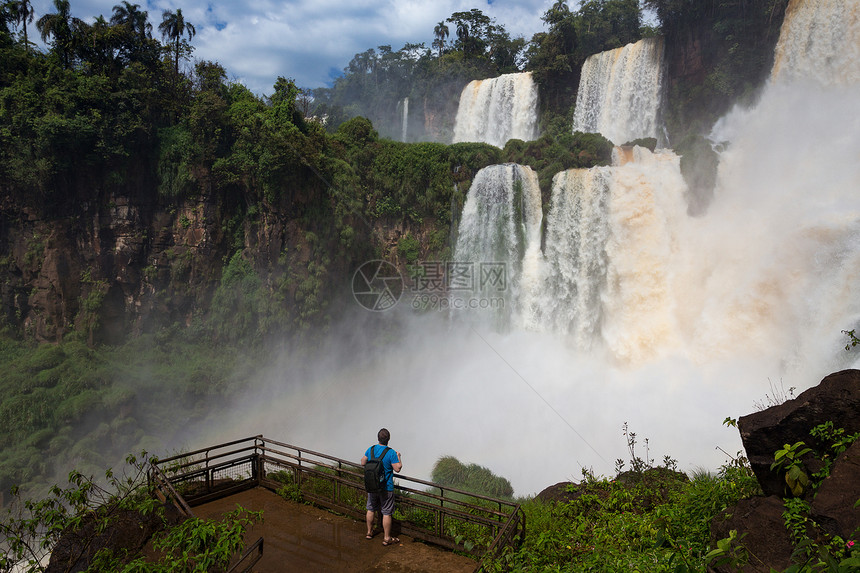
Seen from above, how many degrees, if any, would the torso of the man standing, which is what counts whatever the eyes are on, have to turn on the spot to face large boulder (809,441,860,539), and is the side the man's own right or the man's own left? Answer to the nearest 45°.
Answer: approximately 90° to the man's own right

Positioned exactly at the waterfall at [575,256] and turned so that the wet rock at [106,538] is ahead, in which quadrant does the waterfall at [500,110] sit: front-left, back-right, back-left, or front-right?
back-right

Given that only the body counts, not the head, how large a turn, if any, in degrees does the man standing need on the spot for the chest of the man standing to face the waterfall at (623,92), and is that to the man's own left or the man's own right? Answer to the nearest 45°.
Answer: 0° — they already face it

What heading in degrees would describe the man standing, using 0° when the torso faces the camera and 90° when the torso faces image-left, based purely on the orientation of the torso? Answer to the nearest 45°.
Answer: approximately 225°
